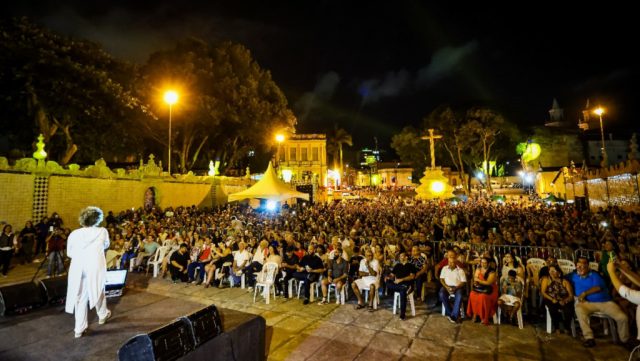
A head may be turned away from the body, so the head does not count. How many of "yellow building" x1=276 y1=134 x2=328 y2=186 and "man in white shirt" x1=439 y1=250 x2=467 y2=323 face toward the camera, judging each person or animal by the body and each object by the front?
2

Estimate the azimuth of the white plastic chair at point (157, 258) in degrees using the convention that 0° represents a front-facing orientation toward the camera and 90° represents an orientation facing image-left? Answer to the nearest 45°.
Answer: approximately 45°

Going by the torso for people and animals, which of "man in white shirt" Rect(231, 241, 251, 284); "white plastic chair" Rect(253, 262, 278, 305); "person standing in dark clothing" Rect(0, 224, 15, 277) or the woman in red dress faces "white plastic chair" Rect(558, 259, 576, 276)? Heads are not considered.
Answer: the person standing in dark clothing

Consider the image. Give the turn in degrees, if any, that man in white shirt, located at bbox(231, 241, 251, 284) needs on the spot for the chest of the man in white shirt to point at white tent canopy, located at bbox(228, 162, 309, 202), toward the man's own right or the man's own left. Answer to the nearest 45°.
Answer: approximately 135° to the man's own right

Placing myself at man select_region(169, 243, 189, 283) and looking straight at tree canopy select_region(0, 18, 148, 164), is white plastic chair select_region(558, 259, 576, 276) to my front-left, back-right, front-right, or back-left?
back-right

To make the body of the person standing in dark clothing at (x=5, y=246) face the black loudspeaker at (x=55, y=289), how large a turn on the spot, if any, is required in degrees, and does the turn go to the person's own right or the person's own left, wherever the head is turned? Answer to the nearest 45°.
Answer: approximately 45° to the person's own right

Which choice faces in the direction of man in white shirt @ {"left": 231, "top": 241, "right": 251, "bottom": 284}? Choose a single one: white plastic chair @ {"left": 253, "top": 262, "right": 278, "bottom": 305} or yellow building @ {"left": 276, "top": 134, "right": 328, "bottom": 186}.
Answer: the yellow building

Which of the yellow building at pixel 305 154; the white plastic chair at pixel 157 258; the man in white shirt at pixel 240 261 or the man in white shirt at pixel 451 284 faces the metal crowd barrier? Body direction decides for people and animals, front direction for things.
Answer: the yellow building

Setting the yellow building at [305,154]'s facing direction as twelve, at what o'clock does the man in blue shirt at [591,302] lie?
The man in blue shirt is roughly at 12 o'clock from the yellow building.

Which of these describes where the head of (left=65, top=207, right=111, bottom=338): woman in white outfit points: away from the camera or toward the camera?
away from the camera

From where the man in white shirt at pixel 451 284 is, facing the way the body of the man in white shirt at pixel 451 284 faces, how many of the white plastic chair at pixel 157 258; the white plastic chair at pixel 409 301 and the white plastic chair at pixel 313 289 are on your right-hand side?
3

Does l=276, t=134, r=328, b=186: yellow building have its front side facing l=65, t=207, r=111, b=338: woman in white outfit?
yes

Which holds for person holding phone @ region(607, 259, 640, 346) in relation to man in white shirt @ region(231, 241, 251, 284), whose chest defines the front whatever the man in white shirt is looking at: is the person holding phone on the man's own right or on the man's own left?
on the man's own left
